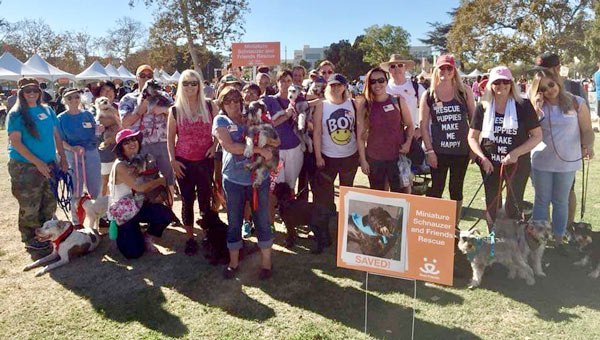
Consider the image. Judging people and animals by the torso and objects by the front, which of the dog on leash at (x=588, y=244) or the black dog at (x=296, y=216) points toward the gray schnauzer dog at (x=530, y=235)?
the dog on leash

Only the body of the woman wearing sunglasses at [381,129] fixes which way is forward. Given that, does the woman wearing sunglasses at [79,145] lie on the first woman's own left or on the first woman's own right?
on the first woman's own right

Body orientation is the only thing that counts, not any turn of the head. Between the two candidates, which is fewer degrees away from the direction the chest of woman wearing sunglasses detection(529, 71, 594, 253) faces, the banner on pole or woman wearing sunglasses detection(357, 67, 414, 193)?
the woman wearing sunglasses

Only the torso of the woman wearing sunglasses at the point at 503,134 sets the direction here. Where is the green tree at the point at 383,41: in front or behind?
behind

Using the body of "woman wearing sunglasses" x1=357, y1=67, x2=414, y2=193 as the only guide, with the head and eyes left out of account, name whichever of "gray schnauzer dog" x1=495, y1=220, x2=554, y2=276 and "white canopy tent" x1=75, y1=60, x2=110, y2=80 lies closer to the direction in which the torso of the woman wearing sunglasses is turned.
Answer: the gray schnauzer dog

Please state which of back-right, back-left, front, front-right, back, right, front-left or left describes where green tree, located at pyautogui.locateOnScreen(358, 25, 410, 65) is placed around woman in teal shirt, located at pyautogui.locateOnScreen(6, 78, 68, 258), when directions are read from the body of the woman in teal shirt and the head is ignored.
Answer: left

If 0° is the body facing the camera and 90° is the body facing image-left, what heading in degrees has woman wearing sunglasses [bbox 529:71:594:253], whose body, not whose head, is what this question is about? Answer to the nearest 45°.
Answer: approximately 0°

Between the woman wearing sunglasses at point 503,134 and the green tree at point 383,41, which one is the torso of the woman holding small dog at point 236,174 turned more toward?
the woman wearing sunglasses

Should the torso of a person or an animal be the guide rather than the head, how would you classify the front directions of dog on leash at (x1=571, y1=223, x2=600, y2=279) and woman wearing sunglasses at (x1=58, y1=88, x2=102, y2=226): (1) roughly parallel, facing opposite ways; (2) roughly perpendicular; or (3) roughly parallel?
roughly perpendicular

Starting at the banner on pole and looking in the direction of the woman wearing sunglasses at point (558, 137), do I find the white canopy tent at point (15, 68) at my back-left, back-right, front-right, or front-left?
back-right

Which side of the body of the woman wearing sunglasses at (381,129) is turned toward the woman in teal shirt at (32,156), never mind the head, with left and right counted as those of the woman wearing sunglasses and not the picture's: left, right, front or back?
right
